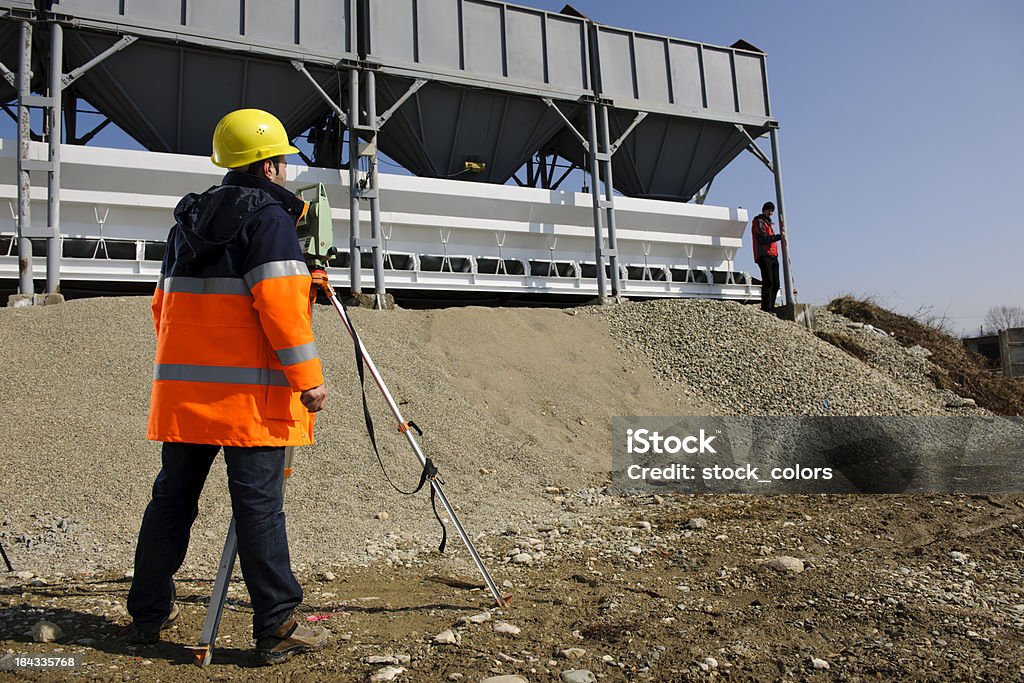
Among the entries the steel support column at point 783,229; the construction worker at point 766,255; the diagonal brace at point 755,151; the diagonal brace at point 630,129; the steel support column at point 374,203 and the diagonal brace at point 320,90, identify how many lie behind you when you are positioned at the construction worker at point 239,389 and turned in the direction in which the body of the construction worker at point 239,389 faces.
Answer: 0

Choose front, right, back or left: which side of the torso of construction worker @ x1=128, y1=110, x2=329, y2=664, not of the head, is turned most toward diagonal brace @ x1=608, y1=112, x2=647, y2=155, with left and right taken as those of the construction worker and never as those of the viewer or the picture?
front

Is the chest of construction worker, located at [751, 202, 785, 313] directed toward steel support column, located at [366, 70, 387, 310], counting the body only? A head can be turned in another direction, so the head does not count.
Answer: no

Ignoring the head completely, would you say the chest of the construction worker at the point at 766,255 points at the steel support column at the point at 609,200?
no

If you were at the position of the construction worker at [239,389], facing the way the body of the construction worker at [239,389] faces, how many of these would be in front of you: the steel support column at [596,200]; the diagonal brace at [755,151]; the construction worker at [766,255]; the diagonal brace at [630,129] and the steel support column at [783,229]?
5

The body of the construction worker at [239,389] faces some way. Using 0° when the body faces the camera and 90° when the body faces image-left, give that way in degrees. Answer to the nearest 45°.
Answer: approximately 225°

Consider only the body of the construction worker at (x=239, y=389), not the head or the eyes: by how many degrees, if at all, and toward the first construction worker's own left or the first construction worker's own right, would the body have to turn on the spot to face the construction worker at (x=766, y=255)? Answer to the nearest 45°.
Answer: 0° — they already face them

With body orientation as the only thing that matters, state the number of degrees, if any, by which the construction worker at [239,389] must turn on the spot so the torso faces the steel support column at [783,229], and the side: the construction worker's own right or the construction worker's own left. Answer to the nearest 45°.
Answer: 0° — they already face it

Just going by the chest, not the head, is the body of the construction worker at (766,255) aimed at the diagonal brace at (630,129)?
no

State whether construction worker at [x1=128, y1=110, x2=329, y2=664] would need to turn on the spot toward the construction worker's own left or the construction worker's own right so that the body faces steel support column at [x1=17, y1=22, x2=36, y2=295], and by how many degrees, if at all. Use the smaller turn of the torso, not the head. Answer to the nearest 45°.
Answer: approximately 45° to the construction worker's own left

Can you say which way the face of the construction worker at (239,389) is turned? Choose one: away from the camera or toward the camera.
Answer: away from the camera
